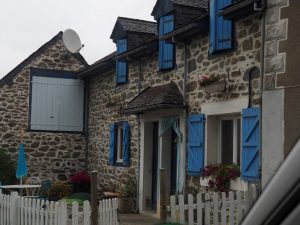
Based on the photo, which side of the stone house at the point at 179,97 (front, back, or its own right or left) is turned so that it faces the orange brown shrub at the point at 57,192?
right

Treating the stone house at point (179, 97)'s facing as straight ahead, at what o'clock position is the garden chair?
The garden chair is roughly at 3 o'clock from the stone house.

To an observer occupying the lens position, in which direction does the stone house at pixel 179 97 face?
facing the viewer and to the left of the viewer

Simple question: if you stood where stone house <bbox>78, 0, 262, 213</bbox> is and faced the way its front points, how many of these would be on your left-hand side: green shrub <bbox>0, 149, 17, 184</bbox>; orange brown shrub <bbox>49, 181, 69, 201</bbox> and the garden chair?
0

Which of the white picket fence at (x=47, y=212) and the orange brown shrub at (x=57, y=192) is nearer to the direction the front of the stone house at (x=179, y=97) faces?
the white picket fence

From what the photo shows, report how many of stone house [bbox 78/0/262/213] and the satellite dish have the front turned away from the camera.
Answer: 0

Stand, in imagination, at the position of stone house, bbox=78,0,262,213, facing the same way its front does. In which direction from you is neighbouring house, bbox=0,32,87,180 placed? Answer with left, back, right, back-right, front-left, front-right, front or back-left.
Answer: right

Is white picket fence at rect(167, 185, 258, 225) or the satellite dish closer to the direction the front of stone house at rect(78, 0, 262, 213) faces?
the white picket fence

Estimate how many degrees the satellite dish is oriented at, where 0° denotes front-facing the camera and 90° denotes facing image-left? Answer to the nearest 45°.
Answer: approximately 315°
